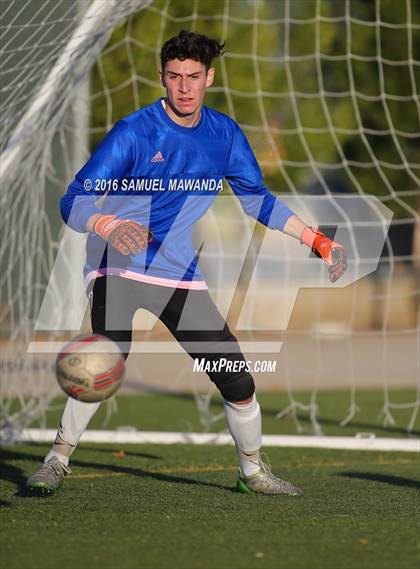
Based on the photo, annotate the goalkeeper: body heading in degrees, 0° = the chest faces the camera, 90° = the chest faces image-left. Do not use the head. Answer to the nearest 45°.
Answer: approximately 0°

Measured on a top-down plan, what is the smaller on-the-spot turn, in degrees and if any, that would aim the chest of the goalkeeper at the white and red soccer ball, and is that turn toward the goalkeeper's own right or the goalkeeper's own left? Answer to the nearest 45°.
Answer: approximately 45° to the goalkeeper's own right
